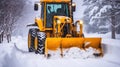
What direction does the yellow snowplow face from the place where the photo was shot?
facing the viewer and to the right of the viewer
